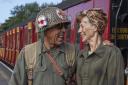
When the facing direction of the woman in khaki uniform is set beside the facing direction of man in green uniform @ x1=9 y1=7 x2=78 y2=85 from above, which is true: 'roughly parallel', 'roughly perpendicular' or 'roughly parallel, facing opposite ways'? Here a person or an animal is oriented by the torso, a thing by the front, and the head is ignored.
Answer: roughly perpendicular

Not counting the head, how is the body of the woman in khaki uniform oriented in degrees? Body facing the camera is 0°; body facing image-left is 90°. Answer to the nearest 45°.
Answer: approximately 45°

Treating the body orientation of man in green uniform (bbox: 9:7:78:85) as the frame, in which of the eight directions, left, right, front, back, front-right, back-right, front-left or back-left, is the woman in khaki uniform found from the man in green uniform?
front-left

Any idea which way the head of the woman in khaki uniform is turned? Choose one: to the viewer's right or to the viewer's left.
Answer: to the viewer's left

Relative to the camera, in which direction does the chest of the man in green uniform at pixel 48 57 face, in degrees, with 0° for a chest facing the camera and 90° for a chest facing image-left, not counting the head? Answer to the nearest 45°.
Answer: approximately 315°

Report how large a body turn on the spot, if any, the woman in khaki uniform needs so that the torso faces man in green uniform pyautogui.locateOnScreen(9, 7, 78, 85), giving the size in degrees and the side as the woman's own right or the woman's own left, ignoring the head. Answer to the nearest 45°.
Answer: approximately 45° to the woman's own right
